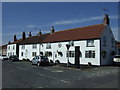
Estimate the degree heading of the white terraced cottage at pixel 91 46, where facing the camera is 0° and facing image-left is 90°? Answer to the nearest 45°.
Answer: approximately 45°
